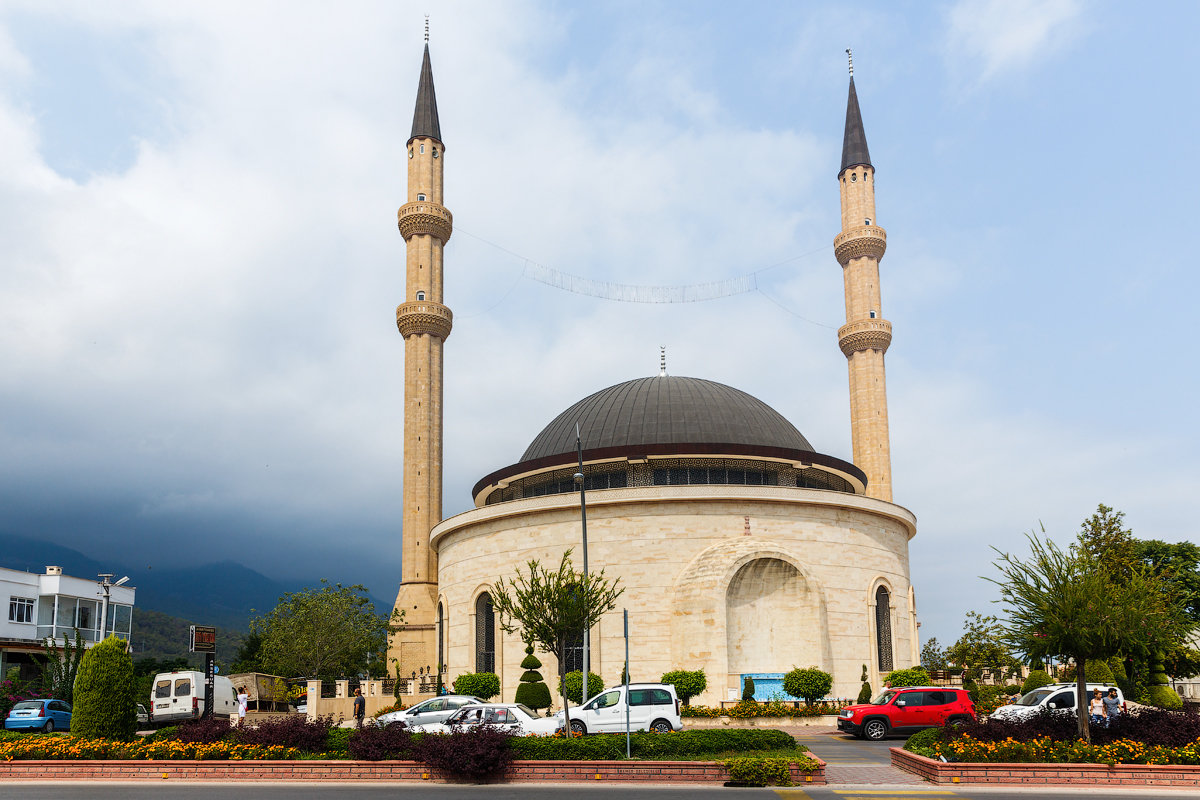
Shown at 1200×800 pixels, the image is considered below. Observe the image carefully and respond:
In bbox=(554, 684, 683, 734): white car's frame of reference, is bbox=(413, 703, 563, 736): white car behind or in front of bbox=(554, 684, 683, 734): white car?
in front

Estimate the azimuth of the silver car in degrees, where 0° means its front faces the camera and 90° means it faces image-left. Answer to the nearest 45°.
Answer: approximately 90°

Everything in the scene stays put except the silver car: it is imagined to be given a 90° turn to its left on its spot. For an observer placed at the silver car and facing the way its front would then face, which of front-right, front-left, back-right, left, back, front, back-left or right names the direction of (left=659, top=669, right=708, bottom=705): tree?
back-left

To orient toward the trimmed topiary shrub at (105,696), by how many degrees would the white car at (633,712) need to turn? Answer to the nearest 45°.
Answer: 0° — it already faces it

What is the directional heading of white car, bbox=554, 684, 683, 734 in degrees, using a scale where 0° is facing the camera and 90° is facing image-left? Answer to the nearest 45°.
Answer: approximately 90°
